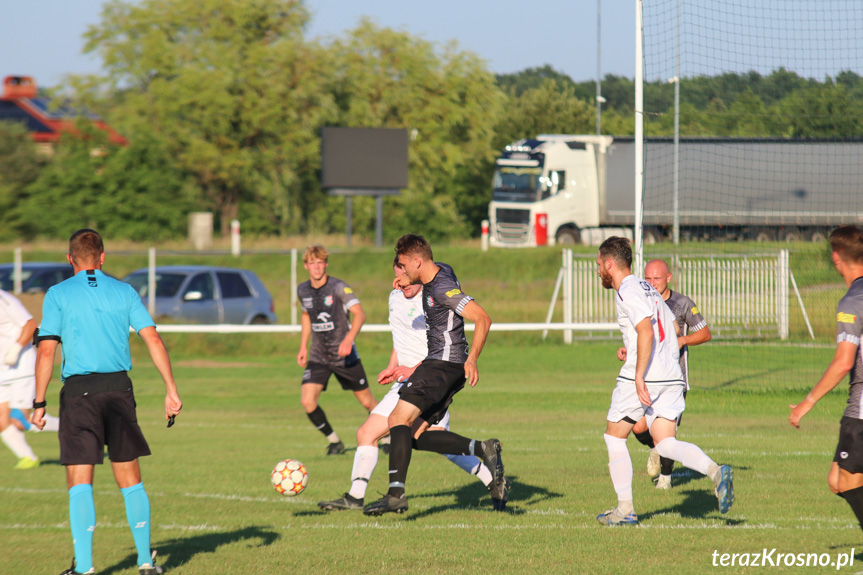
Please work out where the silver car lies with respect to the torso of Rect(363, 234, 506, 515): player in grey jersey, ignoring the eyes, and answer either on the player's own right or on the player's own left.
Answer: on the player's own right

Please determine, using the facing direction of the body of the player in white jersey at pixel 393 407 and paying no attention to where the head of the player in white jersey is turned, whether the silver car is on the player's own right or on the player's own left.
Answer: on the player's own right

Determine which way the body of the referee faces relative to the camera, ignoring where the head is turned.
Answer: away from the camera

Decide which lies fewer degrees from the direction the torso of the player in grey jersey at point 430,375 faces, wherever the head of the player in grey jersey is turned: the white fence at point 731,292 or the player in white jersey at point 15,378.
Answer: the player in white jersey

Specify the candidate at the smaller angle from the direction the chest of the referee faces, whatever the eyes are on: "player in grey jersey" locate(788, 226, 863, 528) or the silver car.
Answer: the silver car

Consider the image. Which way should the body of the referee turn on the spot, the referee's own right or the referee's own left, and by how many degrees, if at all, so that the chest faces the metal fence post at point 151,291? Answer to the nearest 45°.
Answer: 0° — they already face it

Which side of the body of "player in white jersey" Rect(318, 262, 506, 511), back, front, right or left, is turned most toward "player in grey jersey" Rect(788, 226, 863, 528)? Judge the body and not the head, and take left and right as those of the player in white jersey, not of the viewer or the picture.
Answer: left

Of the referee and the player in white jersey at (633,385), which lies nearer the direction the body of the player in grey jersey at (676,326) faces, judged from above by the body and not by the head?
the referee

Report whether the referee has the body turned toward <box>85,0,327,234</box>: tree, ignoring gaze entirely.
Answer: yes

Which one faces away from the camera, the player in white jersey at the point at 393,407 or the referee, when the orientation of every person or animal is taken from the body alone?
the referee

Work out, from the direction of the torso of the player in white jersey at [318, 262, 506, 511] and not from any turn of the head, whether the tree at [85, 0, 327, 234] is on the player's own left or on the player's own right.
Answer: on the player's own right

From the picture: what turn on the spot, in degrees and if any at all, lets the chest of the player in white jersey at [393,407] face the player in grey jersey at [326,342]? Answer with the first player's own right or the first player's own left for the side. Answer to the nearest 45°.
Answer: approximately 135° to the first player's own right

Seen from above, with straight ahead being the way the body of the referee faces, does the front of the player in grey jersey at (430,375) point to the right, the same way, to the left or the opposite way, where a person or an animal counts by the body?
to the left

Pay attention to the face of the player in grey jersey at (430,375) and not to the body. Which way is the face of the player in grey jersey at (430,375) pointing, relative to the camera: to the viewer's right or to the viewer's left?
to the viewer's left

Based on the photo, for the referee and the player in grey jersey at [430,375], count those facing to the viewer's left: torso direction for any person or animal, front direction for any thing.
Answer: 1
